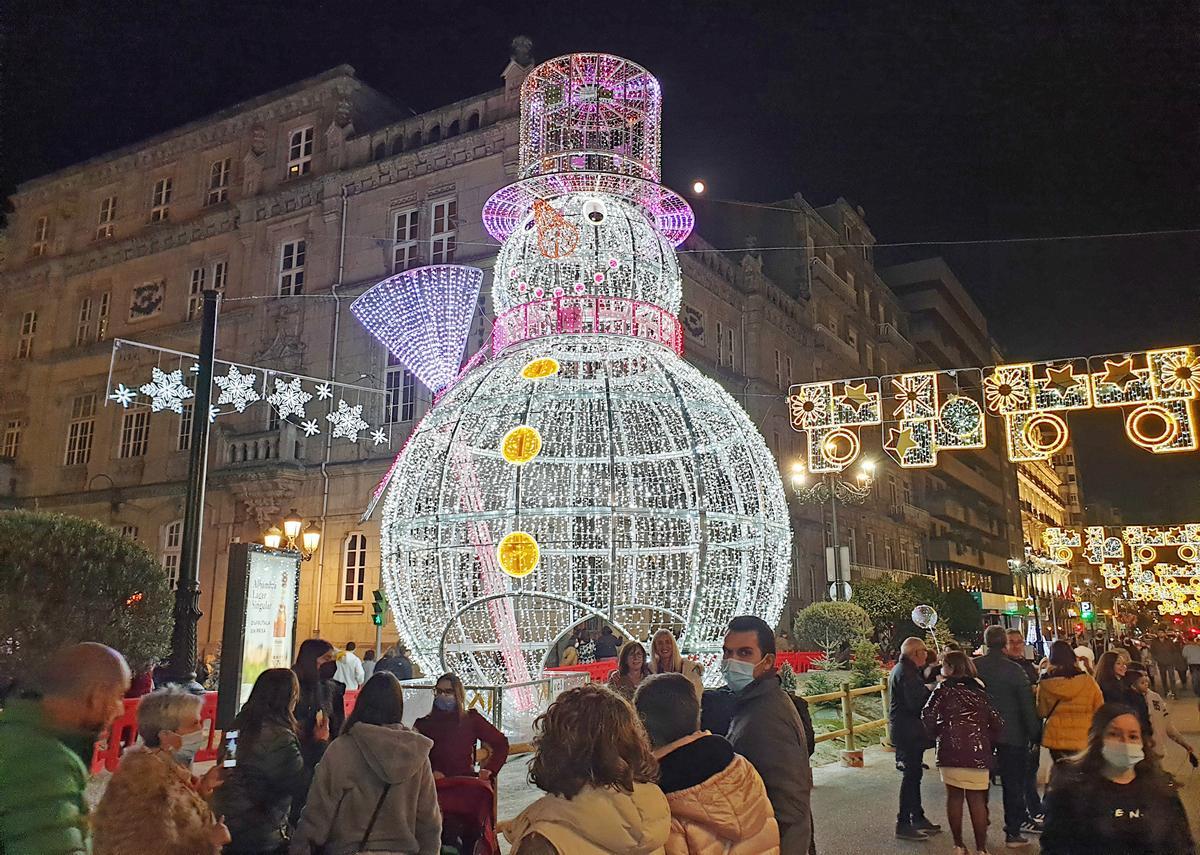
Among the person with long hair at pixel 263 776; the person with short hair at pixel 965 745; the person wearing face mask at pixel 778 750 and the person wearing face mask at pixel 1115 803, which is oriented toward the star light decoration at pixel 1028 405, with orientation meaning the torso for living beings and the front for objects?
the person with short hair at pixel 965 745

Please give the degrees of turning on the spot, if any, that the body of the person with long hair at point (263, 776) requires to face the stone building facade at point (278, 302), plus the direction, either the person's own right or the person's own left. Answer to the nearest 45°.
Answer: approximately 45° to the person's own right

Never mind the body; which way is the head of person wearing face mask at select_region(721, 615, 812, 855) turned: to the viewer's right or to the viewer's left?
to the viewer's left

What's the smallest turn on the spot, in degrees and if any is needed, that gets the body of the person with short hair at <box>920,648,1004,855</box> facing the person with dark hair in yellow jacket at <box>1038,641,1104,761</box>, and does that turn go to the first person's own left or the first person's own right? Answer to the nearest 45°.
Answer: approximately 45° to the first person's own right

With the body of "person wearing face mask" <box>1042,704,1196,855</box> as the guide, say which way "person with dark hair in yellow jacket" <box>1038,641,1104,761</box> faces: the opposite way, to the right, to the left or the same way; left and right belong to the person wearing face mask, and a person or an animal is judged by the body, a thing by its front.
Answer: the opposite way

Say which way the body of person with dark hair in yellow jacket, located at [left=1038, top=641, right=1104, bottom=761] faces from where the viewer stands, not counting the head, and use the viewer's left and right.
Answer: facing away from the viewer

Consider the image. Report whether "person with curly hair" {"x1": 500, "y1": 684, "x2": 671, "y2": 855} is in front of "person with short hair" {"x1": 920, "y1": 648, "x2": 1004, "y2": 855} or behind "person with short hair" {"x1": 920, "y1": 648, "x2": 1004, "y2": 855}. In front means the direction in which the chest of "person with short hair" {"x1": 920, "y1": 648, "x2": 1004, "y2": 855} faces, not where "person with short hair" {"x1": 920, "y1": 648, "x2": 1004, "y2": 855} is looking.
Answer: behind

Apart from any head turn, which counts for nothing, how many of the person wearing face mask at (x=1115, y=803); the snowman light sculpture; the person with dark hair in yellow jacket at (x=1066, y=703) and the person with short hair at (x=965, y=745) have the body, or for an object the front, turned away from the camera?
2

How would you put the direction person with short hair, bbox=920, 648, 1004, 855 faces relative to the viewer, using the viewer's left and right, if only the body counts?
facing away from the viewer

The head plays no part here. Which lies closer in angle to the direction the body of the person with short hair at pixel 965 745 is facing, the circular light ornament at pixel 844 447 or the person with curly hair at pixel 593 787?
the circular light ornament
